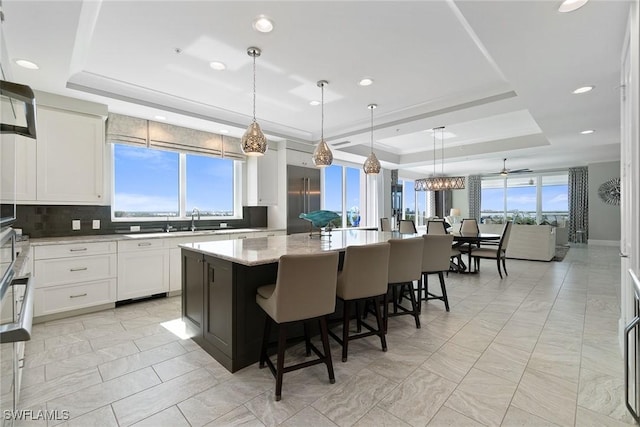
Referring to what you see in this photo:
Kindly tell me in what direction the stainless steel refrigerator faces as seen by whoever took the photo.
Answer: facing the viewer and to the right of the viewer

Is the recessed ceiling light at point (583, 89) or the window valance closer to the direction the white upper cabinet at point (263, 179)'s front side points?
the recessed ceiling light

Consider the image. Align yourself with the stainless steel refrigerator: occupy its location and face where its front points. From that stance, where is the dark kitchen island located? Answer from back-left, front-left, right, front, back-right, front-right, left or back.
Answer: front-right

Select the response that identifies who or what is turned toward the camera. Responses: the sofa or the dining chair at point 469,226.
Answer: the dining chair

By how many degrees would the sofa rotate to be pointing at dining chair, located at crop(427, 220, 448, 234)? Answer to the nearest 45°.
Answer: approximately 135° to its left

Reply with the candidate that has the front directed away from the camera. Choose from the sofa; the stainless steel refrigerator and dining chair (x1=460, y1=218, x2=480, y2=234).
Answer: the sofa

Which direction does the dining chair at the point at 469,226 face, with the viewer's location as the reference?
facing the viewer

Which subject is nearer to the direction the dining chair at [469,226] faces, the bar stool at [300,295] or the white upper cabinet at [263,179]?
the bar stool

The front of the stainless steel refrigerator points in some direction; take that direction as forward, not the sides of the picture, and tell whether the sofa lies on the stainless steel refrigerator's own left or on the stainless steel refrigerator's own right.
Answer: on the stainless steel refrigerator's own left

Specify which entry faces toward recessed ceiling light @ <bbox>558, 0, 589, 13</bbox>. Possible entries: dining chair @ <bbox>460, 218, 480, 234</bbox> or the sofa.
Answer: the dining chair

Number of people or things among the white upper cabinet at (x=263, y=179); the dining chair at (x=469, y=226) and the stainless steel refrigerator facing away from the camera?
0

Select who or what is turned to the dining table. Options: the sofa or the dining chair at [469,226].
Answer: the dining chair

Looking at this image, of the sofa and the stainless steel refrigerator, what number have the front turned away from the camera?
1

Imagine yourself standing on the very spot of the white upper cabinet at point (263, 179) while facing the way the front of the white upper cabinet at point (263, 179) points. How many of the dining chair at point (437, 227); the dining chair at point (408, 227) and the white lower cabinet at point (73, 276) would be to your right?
1

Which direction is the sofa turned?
away from the camera

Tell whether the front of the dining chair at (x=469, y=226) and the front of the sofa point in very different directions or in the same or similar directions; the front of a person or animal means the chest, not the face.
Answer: very different directions

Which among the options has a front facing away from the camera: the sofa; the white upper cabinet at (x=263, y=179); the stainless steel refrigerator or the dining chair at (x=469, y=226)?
the sofa
